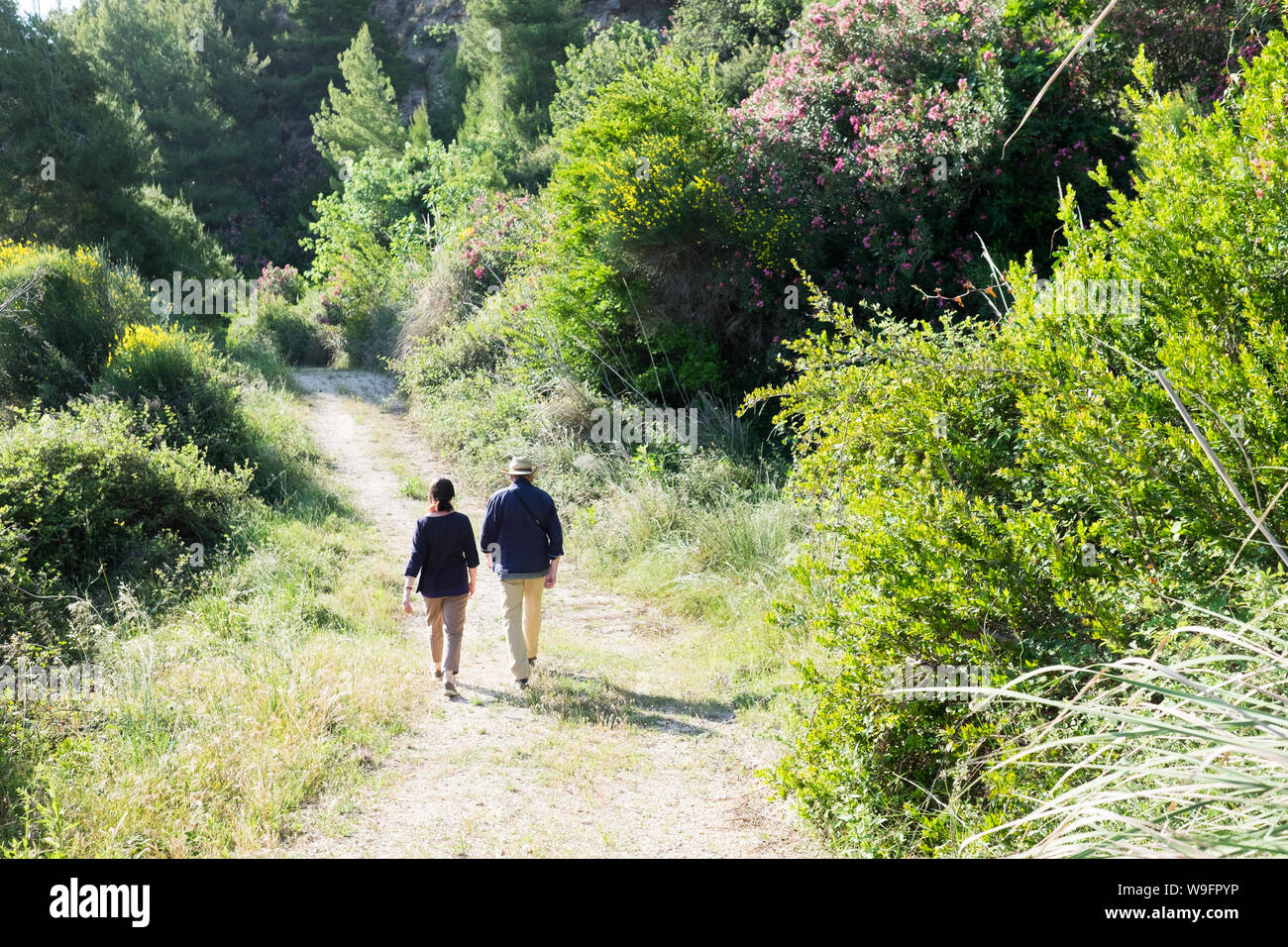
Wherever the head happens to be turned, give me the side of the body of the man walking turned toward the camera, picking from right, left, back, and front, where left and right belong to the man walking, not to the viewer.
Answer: back

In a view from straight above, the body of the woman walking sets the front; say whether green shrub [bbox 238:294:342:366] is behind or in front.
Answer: in front

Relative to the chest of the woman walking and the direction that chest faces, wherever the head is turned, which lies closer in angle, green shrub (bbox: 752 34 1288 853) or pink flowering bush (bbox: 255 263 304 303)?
the pink flowering bush

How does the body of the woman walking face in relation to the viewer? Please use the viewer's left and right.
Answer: facing away from the viewer

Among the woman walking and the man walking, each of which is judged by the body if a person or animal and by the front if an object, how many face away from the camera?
2

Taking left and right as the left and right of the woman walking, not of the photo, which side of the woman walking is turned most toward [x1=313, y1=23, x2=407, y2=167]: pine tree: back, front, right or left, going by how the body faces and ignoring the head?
front

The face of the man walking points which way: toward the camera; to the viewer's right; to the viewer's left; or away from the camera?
away from the camera
